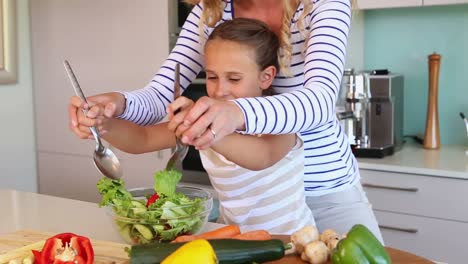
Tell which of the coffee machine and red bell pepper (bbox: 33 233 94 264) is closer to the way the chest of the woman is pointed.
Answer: the red bell pepper

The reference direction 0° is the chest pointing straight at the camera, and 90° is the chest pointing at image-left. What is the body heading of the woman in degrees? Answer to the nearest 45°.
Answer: approximately 45°

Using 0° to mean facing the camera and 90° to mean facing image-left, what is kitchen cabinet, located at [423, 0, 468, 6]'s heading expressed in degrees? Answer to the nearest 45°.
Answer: approximately 0°

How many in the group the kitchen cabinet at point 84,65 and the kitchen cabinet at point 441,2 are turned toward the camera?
2

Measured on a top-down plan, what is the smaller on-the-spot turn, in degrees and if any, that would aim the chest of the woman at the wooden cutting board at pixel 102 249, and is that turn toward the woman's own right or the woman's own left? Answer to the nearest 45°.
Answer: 0° — they already face it

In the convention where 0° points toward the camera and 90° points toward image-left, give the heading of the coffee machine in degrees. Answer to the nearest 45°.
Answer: approximately 45°

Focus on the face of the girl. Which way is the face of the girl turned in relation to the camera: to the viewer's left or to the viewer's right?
to the viewer's left

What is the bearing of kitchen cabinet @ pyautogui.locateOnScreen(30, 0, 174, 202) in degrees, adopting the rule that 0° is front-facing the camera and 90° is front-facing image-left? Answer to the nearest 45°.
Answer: approximately 0°

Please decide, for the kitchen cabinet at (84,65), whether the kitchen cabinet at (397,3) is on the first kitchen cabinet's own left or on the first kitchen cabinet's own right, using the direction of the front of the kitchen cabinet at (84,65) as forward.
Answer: on the first kitchen cabinet's own left

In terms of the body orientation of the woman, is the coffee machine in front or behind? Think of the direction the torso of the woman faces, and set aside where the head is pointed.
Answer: behind
